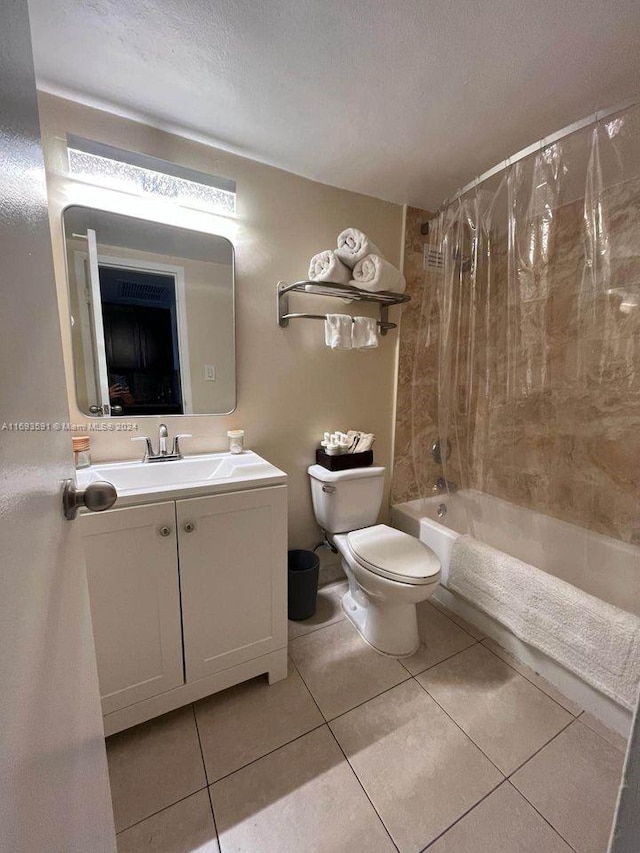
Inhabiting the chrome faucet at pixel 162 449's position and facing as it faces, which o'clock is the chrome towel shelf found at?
The chrome towel shelf is roughly at 9 o'clock from the chrome faucet.

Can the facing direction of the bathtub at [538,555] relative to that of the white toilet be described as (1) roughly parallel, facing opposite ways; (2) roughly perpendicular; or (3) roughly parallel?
roughly perpendicular

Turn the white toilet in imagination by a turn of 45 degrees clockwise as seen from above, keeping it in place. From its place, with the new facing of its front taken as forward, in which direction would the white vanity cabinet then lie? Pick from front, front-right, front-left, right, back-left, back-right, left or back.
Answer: front-right

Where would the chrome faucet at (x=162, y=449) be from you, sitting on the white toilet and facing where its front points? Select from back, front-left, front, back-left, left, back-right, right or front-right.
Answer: back-right

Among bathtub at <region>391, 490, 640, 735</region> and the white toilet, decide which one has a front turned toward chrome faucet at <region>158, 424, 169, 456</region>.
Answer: the bathtub

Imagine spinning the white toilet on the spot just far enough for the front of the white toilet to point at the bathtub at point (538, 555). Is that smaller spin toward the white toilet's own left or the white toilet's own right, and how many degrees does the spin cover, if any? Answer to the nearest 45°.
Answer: approximately 45° to the white toilet's own left
